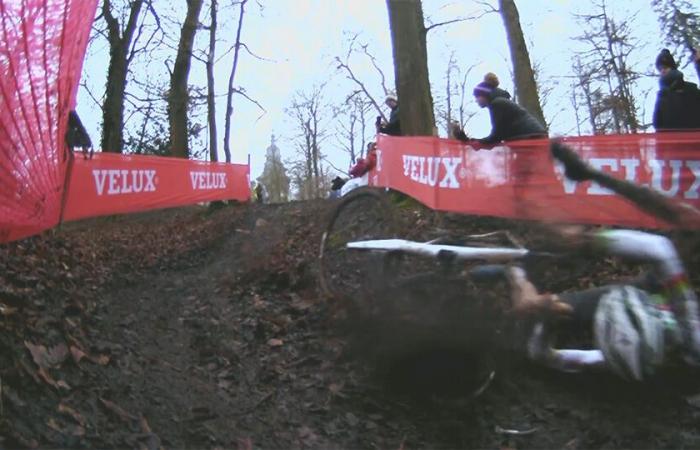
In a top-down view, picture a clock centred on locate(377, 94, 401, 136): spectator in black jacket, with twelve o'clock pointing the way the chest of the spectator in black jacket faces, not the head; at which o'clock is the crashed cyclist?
The crashed cyclist is roughly at 10 o'clock from the spectator in black jacket.

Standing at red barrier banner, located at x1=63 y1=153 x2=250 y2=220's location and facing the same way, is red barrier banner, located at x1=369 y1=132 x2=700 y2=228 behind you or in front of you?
in front

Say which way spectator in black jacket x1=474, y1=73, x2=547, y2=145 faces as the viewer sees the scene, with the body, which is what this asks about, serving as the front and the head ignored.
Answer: to the viewer's left

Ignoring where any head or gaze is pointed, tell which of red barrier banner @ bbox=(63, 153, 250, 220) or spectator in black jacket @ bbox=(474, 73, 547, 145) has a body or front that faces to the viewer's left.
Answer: the spectator in black jacket

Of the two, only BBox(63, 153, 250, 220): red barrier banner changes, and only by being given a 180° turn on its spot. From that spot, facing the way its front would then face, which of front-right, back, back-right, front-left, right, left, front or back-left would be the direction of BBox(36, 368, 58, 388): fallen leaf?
back-left

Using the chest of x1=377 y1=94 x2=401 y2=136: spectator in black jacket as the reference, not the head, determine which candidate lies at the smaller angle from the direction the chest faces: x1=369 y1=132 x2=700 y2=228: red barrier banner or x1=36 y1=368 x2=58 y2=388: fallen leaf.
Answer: the fallen leaf

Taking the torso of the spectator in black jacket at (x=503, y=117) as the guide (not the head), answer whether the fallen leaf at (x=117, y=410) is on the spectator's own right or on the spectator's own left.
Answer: on the spectator's own left

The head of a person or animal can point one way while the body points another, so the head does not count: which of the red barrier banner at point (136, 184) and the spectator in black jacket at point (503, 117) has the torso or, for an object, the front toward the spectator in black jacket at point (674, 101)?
the red barrier banner

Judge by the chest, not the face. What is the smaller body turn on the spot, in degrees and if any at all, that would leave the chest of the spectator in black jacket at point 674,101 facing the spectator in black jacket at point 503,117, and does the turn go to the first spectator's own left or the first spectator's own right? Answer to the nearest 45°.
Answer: approximately 45° to the first spectator's own right

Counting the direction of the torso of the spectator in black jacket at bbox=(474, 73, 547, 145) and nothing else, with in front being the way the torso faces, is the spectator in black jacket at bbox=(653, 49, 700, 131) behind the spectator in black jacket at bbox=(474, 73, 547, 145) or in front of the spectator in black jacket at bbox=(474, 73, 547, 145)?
behind

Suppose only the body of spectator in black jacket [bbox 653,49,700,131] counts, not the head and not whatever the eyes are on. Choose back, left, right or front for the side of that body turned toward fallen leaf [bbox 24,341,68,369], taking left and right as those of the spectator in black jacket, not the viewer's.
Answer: front

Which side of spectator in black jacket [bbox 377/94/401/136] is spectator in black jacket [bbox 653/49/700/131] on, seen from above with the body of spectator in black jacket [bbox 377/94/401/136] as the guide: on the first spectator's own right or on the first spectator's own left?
on the first spectator's own left

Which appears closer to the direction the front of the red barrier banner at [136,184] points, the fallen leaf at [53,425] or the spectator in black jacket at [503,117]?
the spectator in black jacket

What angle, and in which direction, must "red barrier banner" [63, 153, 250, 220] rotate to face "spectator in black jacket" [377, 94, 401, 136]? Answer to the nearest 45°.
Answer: approximately 45° to its left

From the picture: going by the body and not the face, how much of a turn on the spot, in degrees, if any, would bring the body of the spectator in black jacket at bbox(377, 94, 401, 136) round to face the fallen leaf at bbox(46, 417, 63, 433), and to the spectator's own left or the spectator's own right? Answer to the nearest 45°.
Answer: approximately 45° to the spectator's own left

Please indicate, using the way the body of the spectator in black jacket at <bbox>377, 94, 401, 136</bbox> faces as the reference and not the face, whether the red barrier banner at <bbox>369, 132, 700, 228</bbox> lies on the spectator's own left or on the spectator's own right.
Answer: on the spectator's own left

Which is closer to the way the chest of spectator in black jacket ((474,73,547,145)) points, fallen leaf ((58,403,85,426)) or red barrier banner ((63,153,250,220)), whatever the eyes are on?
the red barrier banner

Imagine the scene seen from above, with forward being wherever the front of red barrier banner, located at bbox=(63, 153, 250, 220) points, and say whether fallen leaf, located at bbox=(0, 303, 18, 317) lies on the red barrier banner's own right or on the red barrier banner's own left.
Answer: on the red barrier banner's own right

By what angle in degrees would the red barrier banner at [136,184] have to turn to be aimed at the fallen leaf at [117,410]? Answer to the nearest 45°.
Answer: approximately 45° to its right
